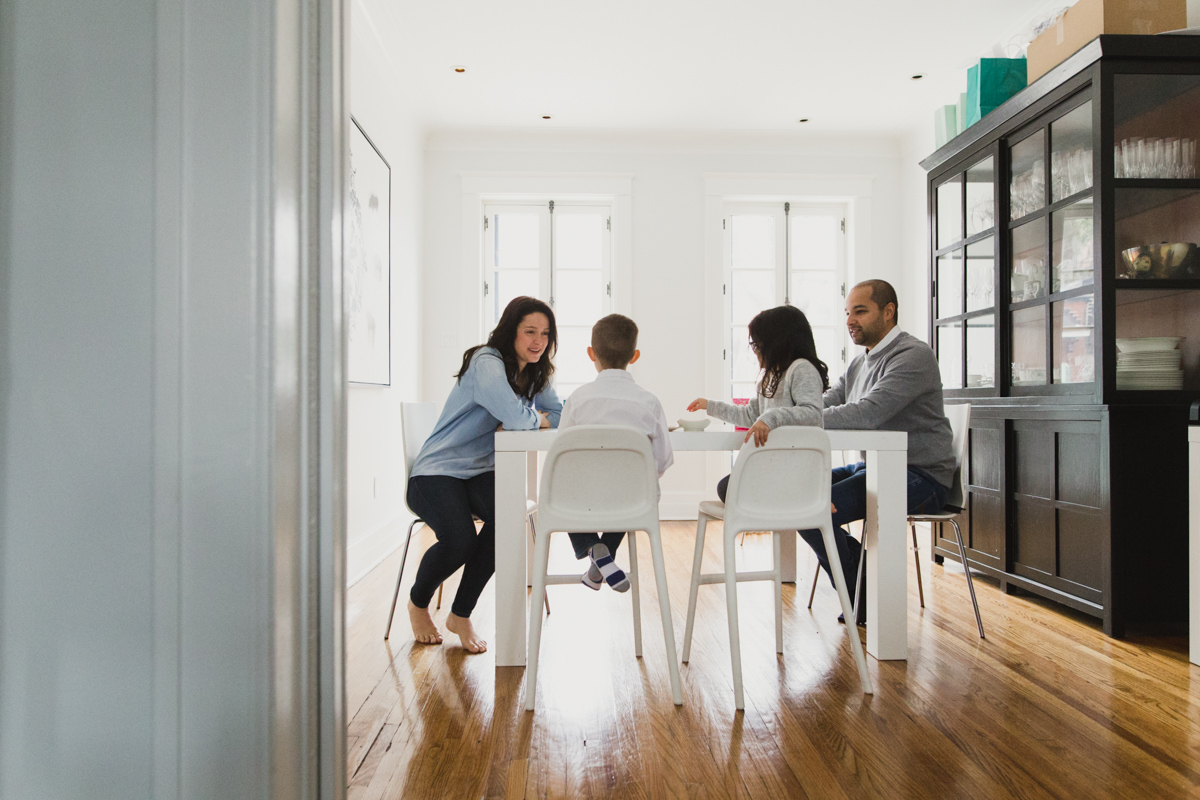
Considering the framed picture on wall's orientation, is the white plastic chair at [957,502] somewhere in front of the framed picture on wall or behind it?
in front

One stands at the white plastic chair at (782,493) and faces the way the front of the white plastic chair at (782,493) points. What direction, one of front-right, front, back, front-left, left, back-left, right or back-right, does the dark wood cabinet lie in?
right

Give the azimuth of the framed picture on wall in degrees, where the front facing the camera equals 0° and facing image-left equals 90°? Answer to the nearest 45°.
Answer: approximately 270°

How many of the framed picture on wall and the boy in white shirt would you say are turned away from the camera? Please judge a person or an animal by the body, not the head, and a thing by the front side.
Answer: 1

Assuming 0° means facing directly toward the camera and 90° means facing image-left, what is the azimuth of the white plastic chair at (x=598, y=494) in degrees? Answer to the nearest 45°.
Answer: approximately 180°

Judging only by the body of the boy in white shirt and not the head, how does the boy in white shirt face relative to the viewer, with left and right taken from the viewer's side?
facing away from the viewer

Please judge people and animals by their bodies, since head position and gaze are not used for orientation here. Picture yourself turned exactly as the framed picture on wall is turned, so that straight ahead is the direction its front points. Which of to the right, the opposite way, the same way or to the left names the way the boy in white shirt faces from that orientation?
to the left

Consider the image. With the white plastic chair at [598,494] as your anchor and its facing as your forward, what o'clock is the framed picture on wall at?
The framed picture on wall is roughly at 11 o'clock from the white plastic chair.

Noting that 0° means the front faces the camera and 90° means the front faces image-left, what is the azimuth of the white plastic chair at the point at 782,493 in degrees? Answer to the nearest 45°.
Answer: approximately 135°

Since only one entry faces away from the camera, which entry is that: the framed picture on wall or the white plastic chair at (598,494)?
the white plastic chair

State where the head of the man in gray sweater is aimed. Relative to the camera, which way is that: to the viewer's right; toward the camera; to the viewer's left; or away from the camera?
to the viewer's left

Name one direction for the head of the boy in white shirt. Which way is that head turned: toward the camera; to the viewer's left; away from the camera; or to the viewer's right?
away from the camera

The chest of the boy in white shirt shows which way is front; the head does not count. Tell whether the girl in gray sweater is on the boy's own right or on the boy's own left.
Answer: on the boy's own right

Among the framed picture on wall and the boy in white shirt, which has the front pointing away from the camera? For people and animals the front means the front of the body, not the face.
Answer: the boy in white shirt

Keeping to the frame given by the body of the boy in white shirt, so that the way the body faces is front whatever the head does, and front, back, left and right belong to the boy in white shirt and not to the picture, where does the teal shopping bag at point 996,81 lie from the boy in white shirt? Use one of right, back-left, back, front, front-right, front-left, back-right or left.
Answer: front-right
